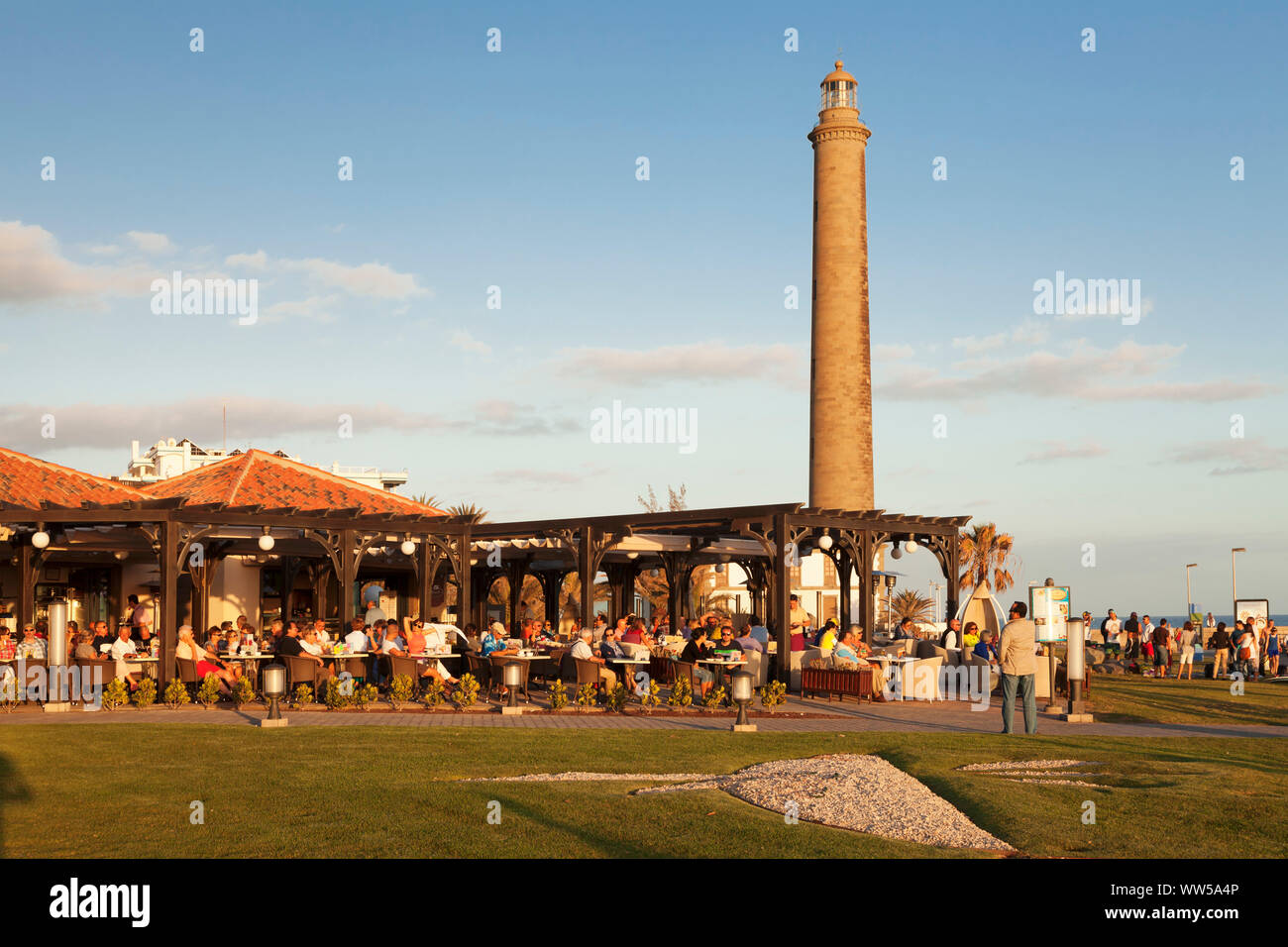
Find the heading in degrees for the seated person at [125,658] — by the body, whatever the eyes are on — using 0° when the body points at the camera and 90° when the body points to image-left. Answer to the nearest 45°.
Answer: approximately 315°

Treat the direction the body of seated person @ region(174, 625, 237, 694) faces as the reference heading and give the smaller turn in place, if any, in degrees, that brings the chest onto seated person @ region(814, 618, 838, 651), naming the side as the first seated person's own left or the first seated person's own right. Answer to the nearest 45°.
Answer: approximately 45° to the first seated person's own left
